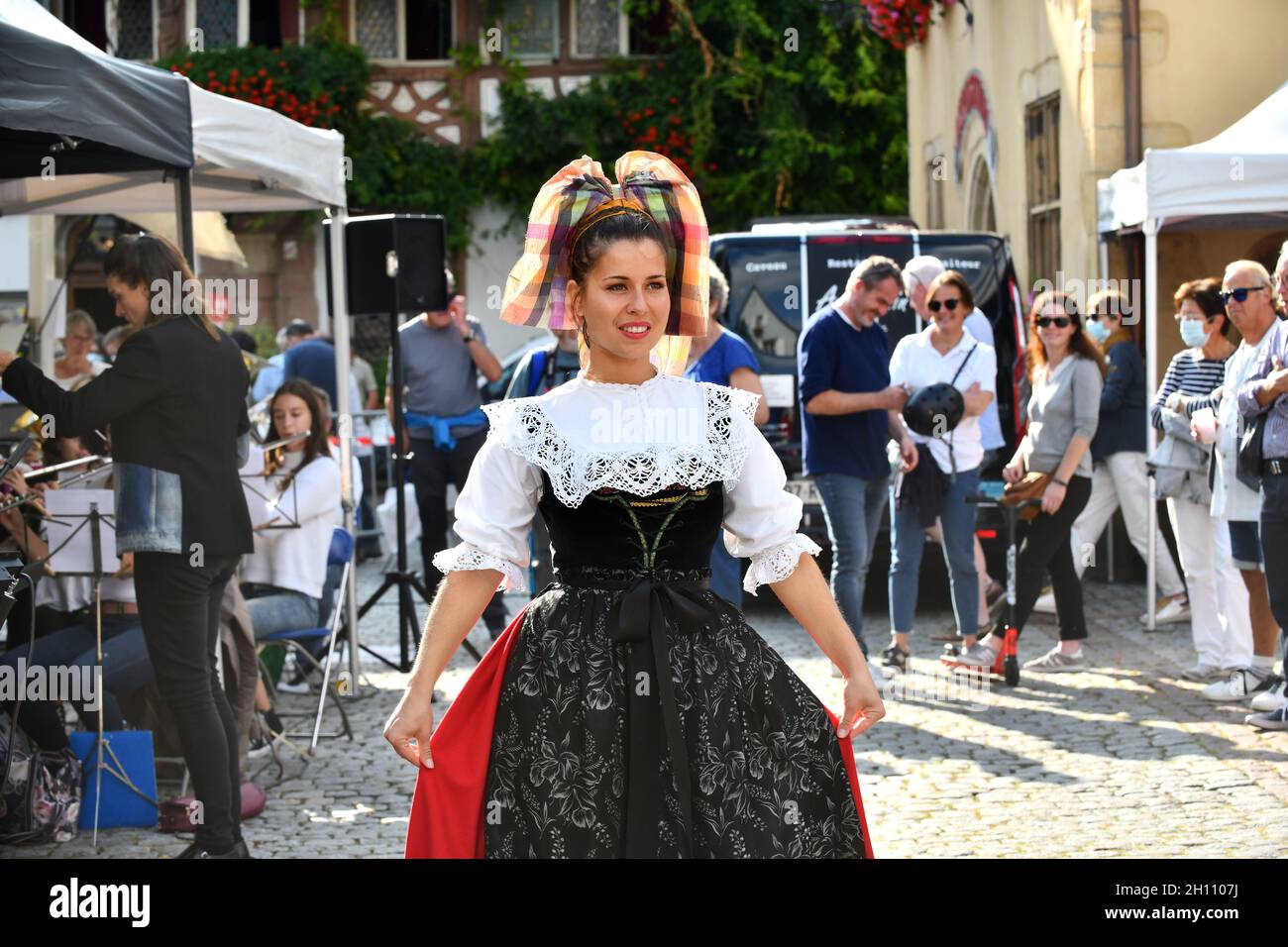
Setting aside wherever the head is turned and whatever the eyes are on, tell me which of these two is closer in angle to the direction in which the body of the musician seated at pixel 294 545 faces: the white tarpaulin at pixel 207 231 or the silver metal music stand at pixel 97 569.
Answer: the silver metal music stand

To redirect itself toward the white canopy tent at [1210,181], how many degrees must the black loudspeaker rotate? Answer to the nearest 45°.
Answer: approximately 45° to its left

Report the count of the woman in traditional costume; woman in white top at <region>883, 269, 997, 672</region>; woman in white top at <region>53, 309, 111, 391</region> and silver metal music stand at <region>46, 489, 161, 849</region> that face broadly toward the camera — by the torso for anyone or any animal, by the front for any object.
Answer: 3

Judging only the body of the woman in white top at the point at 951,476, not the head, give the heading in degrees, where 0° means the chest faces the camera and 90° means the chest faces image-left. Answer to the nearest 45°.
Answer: approximately 0°

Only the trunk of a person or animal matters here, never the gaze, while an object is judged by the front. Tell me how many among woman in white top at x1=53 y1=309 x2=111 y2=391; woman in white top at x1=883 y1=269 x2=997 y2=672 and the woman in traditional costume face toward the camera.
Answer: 3

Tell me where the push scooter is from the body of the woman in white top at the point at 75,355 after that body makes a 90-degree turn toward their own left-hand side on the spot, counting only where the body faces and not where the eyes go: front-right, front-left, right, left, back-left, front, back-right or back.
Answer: front-right

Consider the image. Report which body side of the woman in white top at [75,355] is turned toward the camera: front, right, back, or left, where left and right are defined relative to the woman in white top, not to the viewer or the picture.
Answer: front

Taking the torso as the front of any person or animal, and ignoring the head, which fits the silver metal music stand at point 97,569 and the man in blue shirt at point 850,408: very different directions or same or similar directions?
very different directions

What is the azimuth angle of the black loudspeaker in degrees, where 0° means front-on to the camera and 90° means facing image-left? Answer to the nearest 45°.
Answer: approximately 315°

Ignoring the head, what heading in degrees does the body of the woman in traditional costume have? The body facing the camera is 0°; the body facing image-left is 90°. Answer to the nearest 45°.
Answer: approximately 0°
